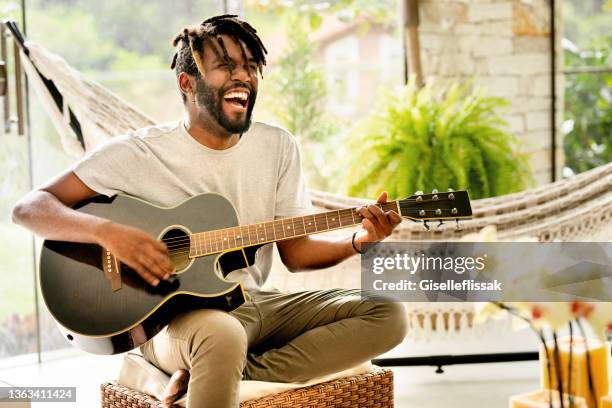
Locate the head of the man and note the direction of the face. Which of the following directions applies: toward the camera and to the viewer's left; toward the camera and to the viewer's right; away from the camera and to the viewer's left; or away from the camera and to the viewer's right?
toward the camera and to the viewer's right

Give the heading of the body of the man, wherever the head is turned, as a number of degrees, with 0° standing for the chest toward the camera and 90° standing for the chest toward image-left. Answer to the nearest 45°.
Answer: approximately 315°
